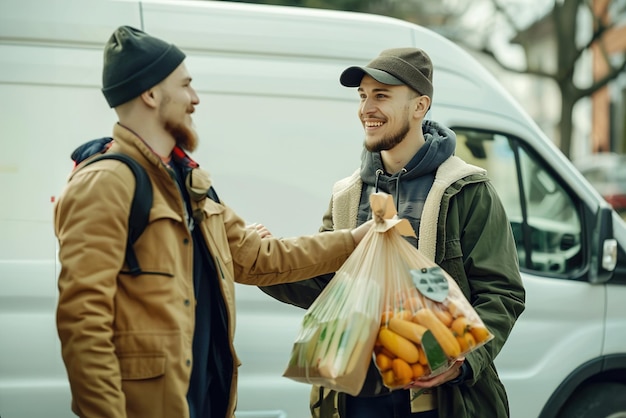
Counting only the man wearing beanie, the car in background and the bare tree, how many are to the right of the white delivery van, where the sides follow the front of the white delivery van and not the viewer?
1

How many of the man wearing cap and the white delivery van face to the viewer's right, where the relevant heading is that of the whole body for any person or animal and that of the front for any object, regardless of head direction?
1

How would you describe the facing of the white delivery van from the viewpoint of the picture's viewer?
facing to the right of the viewer

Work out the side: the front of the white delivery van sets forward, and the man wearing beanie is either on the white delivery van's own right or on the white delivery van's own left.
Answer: on the white delivery van's own right

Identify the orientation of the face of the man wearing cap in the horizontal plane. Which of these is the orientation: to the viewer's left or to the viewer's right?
to the viewer's left

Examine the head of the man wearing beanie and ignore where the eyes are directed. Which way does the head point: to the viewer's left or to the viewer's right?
to the viewer's right

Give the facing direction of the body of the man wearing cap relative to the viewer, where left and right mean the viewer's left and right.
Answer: facing the viewer and to the left of the viewer

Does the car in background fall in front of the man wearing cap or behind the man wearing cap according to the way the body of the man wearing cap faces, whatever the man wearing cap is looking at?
behind
